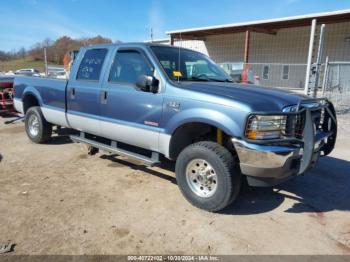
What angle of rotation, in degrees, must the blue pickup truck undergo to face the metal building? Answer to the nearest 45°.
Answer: approximately 135° to its left

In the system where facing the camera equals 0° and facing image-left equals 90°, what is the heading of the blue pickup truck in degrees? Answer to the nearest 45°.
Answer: approximately 315°
